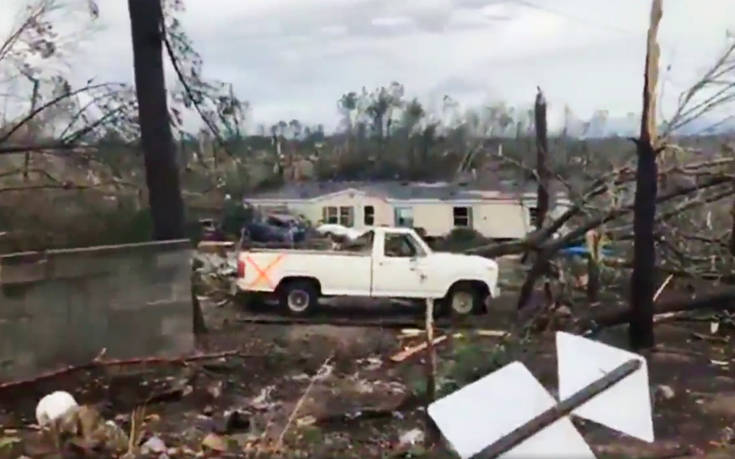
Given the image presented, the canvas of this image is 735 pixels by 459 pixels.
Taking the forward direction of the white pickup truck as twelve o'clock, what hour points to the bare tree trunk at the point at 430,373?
The bare tree trunk is roughly at 3 o'clock from the white pickup truck.

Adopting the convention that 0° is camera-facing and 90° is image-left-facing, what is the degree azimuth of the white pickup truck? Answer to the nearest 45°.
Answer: approximately 270°

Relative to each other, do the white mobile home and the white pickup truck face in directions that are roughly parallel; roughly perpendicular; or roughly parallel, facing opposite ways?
roughly perpendicular

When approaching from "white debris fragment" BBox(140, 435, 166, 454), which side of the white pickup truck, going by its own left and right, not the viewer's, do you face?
right

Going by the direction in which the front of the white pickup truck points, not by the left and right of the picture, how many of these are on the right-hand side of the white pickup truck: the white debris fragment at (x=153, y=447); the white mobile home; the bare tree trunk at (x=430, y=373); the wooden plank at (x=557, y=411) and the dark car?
3

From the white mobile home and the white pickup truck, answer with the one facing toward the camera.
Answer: the white mobile home

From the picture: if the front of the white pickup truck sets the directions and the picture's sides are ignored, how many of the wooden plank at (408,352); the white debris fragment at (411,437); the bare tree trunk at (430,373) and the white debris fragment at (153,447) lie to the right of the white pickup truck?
4

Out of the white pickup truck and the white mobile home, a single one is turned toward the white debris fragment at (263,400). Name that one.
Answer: the white mobile home

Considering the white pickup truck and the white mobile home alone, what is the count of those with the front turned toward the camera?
1

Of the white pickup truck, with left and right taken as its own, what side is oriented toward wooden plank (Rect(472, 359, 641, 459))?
right

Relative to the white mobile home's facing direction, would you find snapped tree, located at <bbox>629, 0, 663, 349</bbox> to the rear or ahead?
ahead

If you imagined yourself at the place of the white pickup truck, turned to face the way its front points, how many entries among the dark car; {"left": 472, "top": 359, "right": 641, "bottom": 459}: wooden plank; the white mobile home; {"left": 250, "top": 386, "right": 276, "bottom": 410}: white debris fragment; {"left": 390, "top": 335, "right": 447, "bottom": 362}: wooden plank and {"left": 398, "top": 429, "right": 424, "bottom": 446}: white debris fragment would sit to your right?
4

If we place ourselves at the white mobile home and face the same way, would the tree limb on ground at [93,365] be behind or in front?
in front

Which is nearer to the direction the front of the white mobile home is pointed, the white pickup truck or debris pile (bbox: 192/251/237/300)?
the white pickup truck

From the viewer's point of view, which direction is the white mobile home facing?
toward the camera

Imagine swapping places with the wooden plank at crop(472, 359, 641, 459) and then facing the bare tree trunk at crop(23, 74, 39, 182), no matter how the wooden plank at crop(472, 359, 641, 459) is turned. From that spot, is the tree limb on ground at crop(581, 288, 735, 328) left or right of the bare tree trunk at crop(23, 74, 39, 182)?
right

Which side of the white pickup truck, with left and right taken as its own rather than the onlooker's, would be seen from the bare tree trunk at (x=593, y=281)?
front

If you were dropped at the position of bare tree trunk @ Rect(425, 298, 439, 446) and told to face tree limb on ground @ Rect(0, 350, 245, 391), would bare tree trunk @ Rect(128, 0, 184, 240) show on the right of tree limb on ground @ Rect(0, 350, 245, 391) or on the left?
right

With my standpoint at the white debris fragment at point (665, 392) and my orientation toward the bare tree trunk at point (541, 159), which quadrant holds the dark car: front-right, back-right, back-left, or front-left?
front-left
